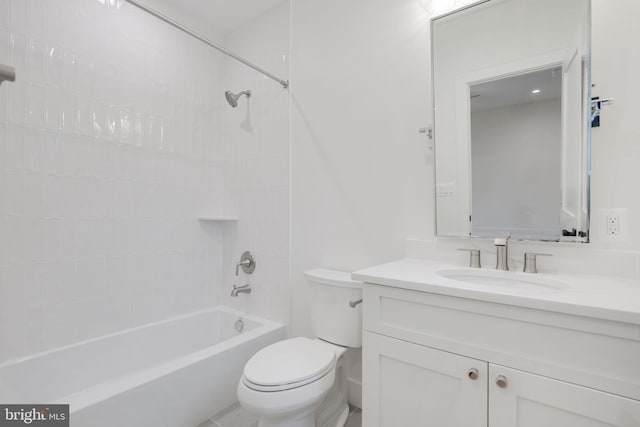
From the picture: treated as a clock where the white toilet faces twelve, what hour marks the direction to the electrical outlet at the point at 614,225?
The electrical outlet is roughly at 8 o'clock from the white toilet.

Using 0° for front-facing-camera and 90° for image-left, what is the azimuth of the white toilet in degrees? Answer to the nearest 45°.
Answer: approximately 45°

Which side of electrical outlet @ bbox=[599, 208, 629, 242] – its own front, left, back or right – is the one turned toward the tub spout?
right

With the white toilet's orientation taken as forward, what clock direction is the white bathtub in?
The white bathtub is roughly at 2 o'clock from the white toilet.

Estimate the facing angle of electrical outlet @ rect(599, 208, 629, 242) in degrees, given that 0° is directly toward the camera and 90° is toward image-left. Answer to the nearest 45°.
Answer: approximately 0°
